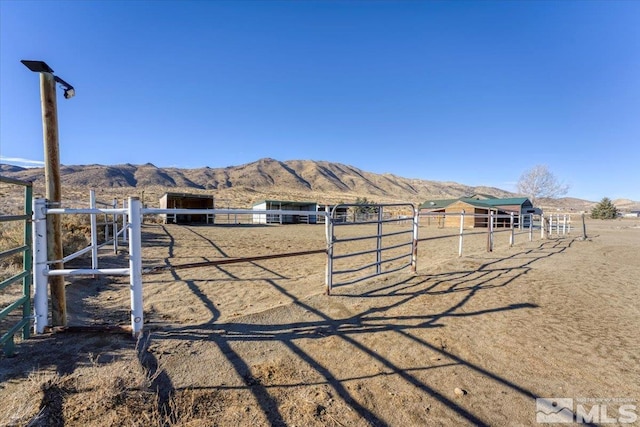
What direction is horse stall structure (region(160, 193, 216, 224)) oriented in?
toward the camera

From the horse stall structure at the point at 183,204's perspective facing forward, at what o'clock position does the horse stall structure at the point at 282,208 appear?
the horse stall structure at the point at 282,208 is roughly at 9 o'clock from the horse stall structure at the point at 183,204.

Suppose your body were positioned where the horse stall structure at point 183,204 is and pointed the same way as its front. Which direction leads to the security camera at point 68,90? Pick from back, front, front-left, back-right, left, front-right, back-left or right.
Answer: front

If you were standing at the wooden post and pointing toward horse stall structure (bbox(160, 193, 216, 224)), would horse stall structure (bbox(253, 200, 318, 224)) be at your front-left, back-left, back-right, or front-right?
front-right

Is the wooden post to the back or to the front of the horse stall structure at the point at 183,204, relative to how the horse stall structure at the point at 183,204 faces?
to the front

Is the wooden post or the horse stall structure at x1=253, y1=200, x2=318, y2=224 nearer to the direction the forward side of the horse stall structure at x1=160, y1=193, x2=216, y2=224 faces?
the wooden post
